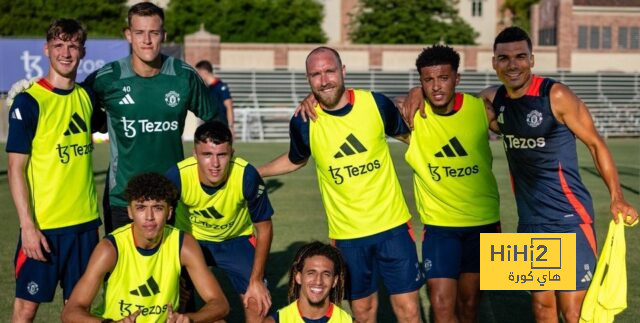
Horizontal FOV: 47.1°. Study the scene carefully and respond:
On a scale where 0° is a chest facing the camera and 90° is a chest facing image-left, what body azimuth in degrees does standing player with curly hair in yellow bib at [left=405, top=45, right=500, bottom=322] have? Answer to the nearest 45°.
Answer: approximately 0°

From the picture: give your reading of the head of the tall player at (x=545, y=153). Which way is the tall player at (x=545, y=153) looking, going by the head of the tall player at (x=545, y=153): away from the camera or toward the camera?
toward the camera

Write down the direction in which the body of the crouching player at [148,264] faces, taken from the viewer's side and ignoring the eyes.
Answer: toward the camera

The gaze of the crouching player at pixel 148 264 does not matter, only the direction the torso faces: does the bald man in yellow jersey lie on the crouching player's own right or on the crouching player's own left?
on the crouching player's own left

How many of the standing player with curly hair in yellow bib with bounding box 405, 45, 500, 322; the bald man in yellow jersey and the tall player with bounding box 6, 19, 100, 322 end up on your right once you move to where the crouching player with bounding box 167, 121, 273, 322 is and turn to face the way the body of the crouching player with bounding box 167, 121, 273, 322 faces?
1

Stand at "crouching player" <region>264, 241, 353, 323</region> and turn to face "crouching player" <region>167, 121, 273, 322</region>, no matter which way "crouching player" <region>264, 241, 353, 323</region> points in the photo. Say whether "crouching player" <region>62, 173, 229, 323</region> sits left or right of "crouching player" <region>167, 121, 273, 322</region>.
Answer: left

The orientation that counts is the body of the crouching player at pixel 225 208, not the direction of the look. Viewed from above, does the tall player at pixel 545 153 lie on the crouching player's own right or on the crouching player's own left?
on the crouching player's own left

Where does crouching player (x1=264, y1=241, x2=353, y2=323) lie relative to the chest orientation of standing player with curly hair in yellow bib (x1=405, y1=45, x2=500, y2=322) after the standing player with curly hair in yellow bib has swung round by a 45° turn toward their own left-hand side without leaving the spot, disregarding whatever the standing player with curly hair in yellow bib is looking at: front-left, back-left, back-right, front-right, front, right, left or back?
right

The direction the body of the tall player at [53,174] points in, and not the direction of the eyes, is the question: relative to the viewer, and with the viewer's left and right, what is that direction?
facing the viewer and to the right of the viewer

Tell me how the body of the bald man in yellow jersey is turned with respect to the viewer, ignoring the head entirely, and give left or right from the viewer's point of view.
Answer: facing the viewer

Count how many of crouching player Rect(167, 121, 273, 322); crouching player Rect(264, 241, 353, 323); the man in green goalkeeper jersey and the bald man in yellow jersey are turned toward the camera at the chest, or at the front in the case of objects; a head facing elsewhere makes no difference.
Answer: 4
